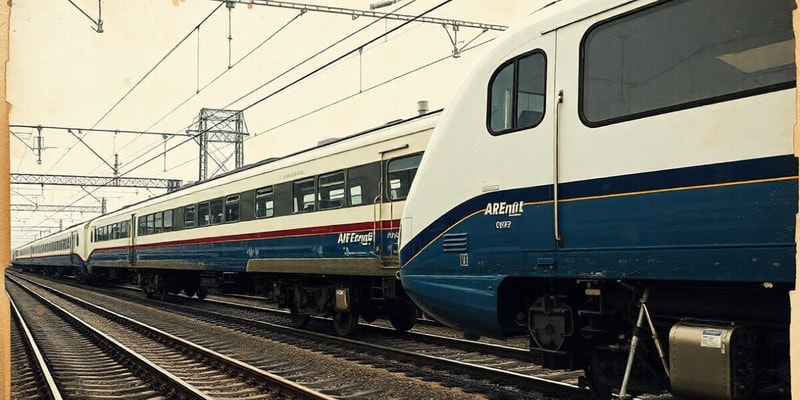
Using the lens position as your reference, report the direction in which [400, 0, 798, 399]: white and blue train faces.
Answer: facing away from the viewer and to the left of the viewer

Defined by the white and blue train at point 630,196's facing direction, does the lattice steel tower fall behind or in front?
in front

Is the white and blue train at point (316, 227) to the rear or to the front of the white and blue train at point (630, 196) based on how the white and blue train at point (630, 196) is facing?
to the front
